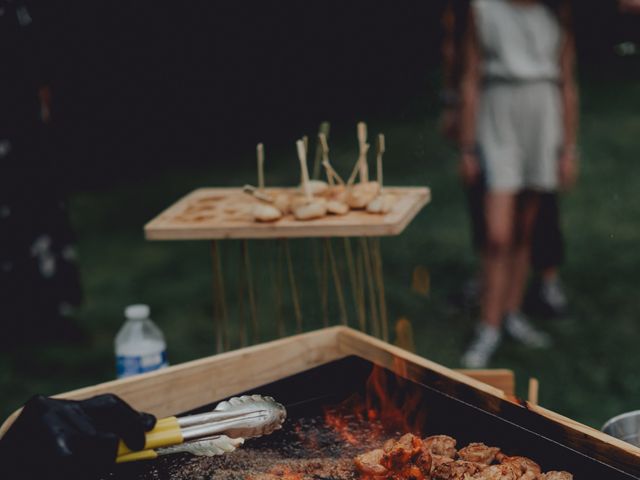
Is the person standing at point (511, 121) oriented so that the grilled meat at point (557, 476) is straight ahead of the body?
yes

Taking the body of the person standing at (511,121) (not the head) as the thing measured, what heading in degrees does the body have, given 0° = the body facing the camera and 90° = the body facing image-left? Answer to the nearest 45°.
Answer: approximately 0°

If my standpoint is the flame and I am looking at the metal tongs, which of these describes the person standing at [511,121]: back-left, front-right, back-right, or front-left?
back-right

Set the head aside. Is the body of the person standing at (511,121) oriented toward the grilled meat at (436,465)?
yes

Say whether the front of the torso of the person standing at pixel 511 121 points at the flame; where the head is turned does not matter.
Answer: yes

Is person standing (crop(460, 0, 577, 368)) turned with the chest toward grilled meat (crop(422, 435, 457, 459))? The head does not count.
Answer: yes

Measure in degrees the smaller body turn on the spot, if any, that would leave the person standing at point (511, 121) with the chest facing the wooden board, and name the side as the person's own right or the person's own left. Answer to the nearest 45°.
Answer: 0° — they already face it

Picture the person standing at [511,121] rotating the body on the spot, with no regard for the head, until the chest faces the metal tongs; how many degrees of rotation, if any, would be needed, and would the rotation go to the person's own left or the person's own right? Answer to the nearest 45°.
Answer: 0° — they already face it

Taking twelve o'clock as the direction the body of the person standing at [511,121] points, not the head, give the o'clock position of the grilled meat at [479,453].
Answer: The grilled meat is roughly at 12 o'clock from the person standing.
